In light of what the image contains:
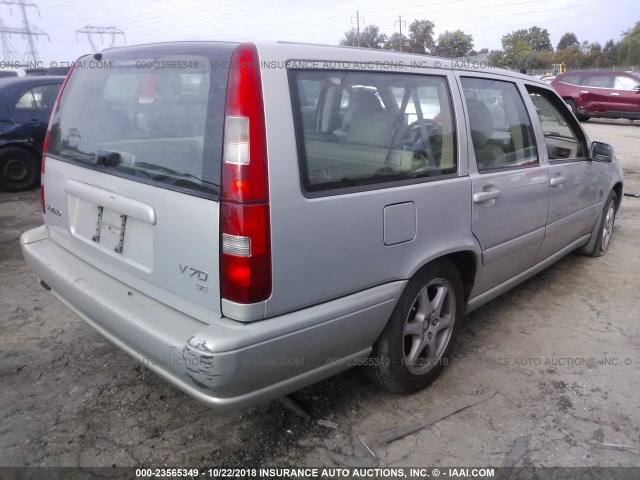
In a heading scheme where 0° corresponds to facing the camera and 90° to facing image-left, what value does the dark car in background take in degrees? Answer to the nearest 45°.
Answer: approximately 270°

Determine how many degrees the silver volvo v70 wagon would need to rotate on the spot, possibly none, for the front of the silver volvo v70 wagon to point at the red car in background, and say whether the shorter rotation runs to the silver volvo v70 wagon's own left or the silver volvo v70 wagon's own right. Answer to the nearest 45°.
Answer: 0° — it already faces it

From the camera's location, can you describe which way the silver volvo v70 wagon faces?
facing away from the viewer and to the right of the viewer

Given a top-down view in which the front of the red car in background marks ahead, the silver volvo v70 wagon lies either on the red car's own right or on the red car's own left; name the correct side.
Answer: on the red car's own right

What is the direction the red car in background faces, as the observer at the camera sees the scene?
facing to the right of the viewer

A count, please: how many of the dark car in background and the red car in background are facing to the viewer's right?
2

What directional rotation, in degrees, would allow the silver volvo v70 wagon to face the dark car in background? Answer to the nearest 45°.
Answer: approximately 90° to its left

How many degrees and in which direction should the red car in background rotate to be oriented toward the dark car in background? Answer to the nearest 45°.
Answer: approximately 135° to its right
